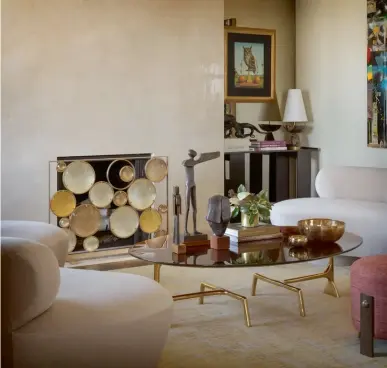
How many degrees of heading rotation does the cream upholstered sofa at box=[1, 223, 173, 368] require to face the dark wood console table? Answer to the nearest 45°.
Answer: approximately 45° to its left

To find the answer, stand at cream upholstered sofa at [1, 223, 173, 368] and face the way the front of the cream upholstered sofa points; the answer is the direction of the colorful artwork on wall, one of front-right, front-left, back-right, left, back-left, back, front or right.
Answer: front-left

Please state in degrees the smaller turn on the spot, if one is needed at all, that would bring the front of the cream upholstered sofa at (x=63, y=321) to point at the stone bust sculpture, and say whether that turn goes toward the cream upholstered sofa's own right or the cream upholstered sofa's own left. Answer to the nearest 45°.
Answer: approximately 45° to the cream upholstered sofa's own left

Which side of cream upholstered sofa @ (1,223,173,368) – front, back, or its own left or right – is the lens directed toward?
right

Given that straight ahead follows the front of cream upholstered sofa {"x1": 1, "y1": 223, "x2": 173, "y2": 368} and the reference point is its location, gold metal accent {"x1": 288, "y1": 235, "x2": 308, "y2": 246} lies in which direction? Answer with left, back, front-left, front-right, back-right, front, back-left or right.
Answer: front-left

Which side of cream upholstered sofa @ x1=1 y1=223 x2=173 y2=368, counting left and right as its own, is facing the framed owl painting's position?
left

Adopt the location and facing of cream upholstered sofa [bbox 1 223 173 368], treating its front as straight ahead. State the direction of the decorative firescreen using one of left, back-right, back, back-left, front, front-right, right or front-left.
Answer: left
